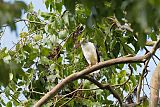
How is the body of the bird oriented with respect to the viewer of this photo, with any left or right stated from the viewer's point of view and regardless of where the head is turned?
facing the viewer and to the left of the viewer
